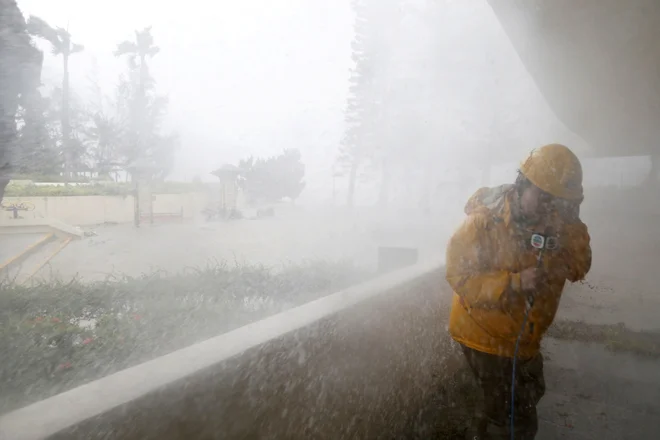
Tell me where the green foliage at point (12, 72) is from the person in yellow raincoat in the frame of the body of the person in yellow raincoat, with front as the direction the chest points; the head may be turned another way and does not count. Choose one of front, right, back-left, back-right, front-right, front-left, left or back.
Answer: back-right

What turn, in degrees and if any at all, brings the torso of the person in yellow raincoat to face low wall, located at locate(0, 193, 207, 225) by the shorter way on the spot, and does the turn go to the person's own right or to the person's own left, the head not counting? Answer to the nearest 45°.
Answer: approximately 135° to the person's own right

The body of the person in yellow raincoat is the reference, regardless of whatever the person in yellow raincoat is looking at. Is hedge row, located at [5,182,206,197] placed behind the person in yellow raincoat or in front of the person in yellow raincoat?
behind
